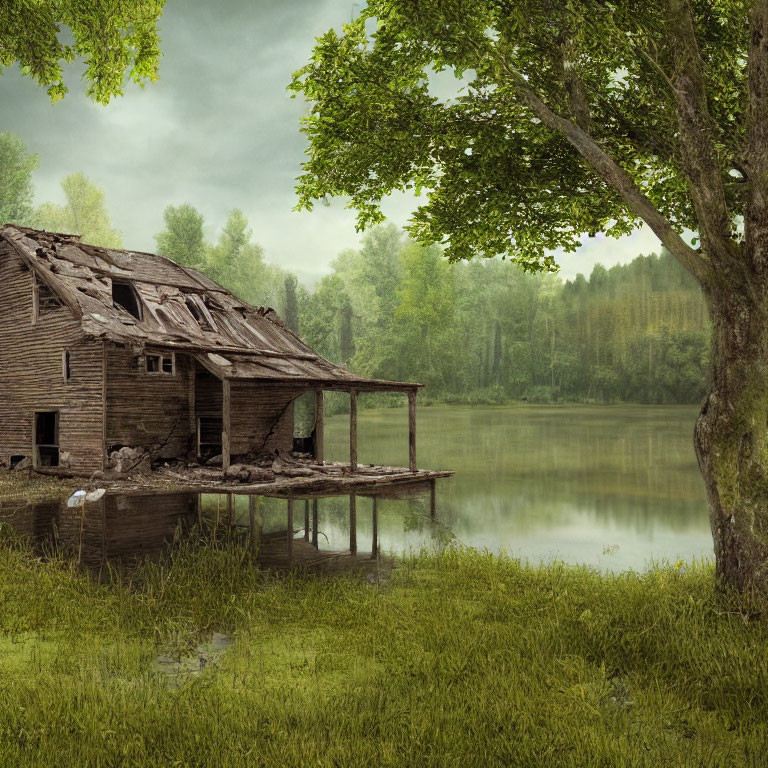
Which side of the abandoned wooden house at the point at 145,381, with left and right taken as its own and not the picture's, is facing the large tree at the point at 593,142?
front

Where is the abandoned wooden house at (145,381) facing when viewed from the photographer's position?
facing the viewer and to the right of the viewer

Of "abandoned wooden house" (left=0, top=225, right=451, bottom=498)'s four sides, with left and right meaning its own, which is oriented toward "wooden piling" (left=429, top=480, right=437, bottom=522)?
front
